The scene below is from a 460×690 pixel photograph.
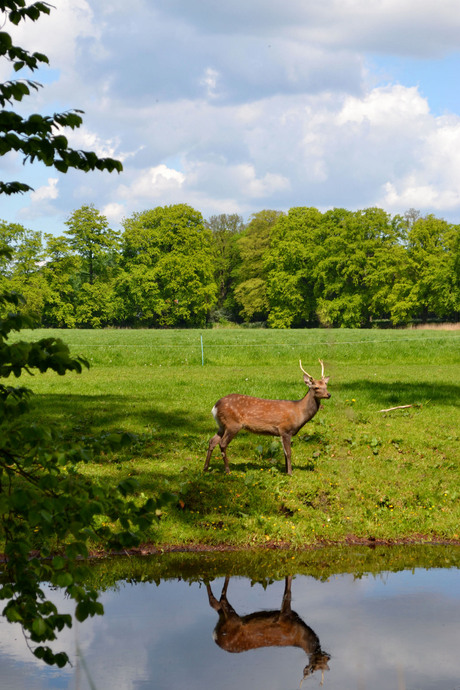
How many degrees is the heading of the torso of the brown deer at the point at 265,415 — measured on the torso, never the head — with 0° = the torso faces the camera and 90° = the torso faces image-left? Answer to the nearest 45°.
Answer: approximately 270°

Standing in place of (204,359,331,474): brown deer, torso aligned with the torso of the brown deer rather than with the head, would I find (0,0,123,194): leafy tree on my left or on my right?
on my right
